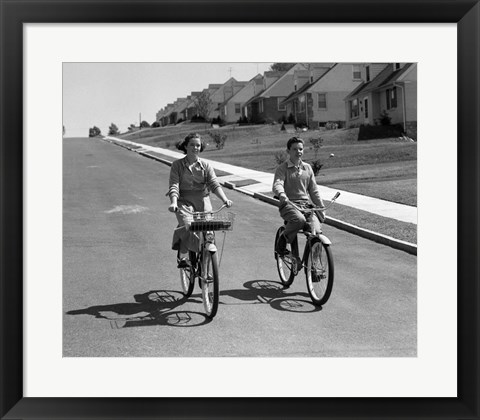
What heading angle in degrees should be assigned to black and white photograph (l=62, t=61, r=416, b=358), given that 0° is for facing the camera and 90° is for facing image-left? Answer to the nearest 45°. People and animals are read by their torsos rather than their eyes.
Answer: approximately 0°
